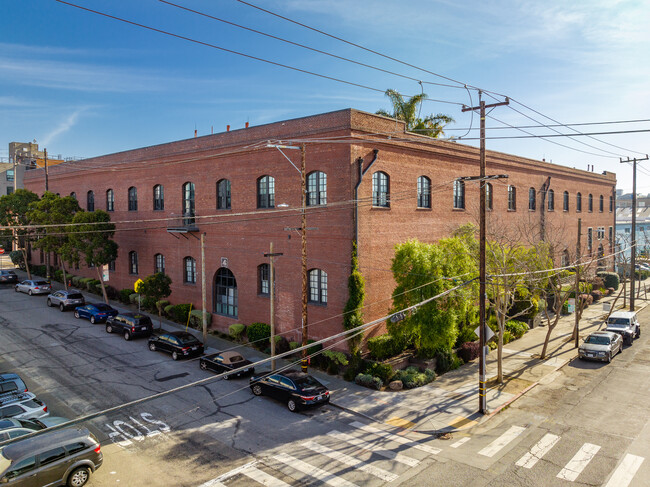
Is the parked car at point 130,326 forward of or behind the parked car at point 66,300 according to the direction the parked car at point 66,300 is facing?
behind

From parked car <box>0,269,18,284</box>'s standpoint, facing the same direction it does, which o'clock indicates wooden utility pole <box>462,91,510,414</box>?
The wooden utility pole is roughly at 7 o'clock from the parked car.

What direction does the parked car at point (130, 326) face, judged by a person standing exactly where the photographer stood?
facing away from the viewer and to the left of the viewer

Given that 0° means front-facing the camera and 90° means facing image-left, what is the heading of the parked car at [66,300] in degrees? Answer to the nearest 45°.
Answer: approximately 135°

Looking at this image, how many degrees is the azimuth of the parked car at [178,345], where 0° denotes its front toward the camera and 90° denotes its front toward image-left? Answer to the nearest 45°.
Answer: approximately 135°

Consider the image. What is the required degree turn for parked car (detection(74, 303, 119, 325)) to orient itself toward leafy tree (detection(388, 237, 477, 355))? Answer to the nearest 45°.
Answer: approximately 180°

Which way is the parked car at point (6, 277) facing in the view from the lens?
facing away from the viewer and to the left of the viewer

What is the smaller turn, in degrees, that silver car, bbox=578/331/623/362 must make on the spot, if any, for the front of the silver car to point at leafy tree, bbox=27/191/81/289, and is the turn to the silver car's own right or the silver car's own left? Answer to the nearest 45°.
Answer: approximately 45° to the silver car's own right

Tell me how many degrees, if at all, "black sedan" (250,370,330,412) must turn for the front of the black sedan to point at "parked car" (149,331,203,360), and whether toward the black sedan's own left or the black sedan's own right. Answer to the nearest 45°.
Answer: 0° — it already faces it

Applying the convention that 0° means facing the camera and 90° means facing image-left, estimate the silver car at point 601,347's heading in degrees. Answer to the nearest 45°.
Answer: approximately 45°

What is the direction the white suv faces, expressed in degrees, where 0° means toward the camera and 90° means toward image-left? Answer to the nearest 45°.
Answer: approximately 45°
